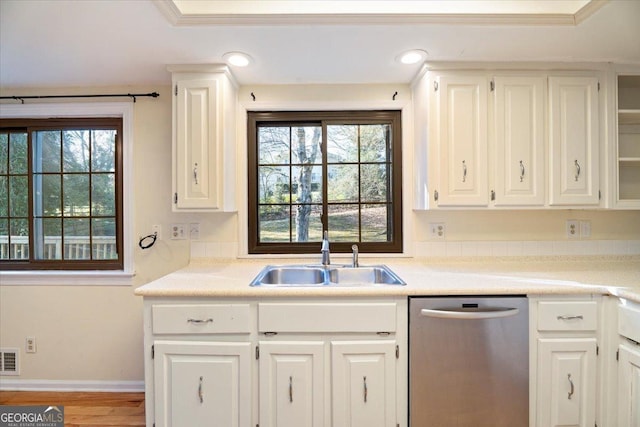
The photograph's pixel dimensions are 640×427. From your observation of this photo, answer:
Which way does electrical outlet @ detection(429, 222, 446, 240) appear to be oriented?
toward the camera

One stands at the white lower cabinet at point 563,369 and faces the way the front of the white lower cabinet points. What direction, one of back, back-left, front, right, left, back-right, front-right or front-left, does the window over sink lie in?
right

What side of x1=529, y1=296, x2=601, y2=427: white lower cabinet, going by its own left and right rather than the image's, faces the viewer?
front

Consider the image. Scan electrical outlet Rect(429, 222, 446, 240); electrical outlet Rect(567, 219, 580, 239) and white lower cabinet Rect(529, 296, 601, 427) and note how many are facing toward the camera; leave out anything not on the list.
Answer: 3

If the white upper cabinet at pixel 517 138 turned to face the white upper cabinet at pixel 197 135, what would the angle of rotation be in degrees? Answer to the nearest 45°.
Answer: approximately 45° to its right

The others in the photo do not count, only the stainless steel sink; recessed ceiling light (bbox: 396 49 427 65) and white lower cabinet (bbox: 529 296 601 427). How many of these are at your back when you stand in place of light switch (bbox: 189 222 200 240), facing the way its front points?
0

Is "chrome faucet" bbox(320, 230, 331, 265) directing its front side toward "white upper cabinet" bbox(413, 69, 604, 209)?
no

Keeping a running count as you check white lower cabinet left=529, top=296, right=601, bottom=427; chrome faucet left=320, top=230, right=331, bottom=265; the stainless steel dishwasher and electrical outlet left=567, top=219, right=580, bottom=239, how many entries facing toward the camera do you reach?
4

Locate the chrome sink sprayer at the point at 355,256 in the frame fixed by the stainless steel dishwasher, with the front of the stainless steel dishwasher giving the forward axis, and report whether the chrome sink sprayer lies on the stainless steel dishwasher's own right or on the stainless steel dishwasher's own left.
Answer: on the stainless steel dishwasher's own right

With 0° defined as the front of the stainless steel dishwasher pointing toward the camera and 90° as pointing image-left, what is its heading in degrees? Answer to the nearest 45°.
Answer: approximately 0°

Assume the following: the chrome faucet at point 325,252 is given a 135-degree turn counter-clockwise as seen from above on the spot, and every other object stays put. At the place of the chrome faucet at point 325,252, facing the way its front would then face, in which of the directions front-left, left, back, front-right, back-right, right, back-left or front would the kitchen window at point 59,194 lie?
back-left

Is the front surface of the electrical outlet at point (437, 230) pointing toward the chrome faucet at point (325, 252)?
no

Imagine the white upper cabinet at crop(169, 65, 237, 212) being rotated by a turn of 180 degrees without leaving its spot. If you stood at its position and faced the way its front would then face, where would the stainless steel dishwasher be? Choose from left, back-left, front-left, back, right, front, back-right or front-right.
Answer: back-right

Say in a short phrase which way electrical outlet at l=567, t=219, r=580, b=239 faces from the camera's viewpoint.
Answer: facing the viewer

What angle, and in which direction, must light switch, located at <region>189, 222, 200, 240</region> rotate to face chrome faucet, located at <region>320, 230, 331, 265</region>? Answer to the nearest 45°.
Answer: approximately 45° to its left

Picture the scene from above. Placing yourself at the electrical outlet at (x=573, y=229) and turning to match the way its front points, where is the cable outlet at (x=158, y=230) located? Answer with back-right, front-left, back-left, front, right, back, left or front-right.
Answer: front-right

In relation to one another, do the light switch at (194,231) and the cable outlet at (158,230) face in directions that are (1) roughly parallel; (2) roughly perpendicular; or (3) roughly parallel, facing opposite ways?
roughly parallel
